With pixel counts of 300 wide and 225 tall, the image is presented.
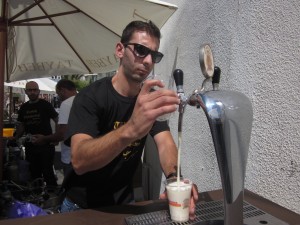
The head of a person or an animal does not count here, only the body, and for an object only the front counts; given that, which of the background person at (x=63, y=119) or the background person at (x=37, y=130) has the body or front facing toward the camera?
the background person at (x=37, y=130)

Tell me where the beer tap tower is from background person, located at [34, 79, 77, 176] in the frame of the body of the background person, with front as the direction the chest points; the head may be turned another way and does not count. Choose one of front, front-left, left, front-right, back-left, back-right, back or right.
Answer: left

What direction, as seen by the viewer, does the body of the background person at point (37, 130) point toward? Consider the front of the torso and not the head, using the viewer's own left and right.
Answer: facing the viewer

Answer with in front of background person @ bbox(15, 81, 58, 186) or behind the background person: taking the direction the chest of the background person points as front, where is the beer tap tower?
in front

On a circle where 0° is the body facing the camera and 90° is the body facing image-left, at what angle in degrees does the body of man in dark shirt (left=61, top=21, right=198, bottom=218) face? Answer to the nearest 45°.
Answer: approximately 315°

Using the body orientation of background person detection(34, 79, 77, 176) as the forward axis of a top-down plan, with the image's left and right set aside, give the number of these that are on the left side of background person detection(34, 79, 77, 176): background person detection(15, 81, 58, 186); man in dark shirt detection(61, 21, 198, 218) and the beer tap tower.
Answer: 2

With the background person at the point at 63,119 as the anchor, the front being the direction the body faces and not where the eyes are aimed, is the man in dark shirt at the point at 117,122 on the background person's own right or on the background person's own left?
on the background person's own left

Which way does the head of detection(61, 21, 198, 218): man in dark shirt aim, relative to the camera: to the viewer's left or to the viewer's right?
to the viewer's right

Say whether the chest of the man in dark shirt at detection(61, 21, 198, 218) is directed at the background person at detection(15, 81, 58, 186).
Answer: no
